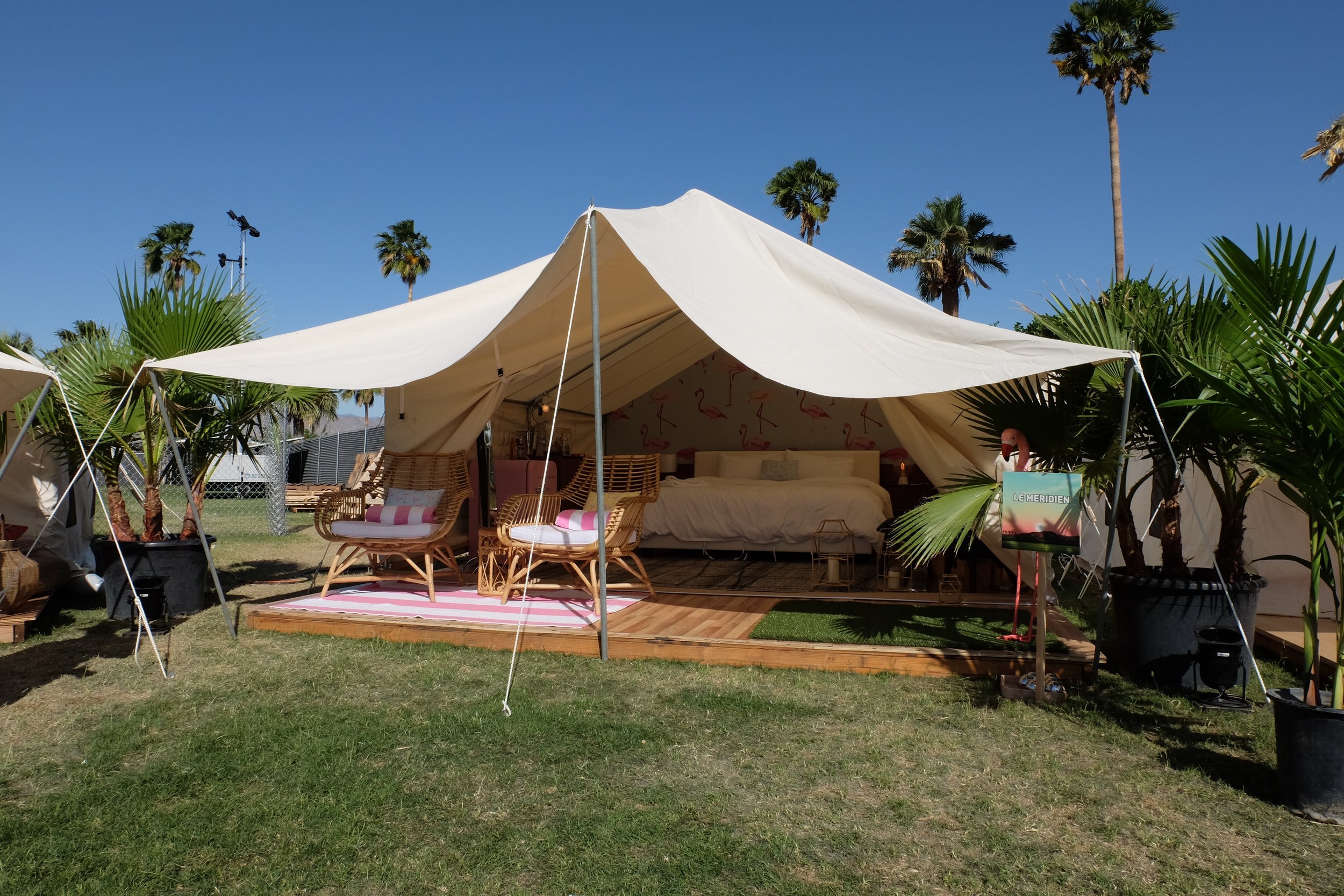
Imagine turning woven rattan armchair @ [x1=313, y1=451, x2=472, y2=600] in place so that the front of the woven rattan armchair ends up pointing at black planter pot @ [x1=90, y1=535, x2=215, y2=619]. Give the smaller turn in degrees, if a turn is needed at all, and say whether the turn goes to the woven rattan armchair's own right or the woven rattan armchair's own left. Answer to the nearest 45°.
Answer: approximately 45° to the woven rattan armchair's own right

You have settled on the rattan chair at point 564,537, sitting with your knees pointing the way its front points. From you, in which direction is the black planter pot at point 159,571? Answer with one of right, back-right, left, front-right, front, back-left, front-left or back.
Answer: front-right

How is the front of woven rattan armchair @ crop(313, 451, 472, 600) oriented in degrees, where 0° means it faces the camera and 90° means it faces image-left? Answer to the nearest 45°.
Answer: approximately 45°

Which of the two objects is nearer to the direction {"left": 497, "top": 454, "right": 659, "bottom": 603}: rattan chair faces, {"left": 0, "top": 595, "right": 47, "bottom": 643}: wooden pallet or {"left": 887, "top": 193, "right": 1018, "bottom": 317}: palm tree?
the wooden pallet

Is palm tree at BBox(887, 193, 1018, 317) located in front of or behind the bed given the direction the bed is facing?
behind

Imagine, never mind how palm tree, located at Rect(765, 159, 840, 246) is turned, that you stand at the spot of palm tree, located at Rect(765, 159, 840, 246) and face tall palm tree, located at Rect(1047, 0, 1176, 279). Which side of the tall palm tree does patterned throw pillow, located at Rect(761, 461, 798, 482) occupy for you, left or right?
right

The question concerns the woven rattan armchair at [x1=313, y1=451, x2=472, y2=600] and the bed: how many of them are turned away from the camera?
0

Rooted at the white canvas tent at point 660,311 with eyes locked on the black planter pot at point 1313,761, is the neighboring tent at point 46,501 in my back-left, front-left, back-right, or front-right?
back-right

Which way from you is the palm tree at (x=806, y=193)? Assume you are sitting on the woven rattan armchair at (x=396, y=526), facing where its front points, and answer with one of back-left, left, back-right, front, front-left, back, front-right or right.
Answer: back

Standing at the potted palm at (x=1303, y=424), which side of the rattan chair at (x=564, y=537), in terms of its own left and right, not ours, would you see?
left

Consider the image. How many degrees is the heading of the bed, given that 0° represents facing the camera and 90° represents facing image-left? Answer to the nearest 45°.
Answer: approximately 0°

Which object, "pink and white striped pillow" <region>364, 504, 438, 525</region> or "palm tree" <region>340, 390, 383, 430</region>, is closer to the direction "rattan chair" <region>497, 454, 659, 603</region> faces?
the pink and white striped pillow

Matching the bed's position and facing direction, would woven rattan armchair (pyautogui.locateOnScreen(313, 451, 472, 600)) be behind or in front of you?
in front

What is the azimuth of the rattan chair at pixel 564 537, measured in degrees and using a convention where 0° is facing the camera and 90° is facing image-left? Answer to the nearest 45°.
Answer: approximately 45°

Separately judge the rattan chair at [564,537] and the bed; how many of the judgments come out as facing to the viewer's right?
0

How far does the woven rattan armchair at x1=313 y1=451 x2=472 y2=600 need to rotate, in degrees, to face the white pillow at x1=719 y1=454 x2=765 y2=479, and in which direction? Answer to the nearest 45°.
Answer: approximately 180°
